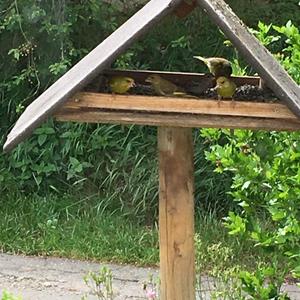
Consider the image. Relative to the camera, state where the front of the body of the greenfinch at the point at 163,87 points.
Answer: to the viewer's left

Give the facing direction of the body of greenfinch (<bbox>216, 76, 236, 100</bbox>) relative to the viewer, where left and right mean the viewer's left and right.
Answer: facing the viewer and to the left of the viewer

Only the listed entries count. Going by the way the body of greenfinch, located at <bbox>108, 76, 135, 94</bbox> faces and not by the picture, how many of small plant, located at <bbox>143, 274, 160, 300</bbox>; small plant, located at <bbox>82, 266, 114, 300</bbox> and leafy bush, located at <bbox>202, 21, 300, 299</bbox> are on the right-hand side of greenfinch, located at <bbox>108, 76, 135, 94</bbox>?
0

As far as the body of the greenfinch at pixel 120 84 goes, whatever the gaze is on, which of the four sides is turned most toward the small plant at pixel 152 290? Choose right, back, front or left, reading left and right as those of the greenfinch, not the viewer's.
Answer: left
